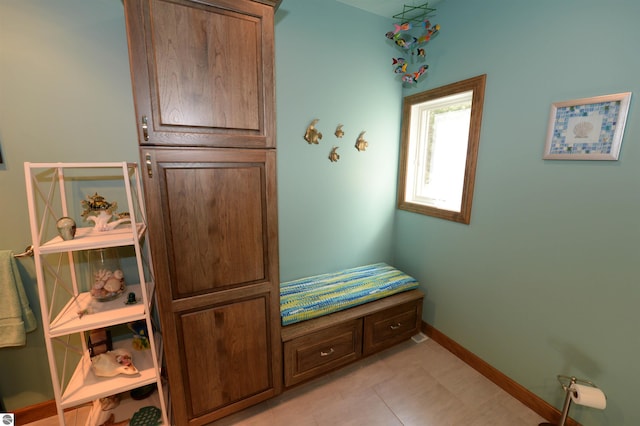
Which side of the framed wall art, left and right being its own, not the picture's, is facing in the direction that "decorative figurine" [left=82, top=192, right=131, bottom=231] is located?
front

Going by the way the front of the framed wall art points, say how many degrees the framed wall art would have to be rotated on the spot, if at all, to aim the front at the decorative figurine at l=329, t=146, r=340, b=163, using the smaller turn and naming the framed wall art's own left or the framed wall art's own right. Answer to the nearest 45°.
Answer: approximately 45° to the framed wall art's own right

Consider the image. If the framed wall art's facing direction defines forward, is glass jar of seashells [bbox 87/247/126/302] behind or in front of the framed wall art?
in front

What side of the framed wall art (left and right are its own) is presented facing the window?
right

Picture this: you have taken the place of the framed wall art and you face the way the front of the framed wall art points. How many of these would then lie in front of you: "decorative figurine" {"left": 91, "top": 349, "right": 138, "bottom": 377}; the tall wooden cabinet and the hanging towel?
3

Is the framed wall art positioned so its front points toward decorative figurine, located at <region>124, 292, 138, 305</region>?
yes

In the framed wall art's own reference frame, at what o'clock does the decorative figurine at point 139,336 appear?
The decorative figurine is roughly at 12 o'clock from the framed wall art.

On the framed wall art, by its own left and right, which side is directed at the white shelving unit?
front

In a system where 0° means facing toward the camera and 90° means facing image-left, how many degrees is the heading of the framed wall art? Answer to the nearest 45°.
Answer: approximately 45°

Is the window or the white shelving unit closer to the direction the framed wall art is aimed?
the white shelving unit

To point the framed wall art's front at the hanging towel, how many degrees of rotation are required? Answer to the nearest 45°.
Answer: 0° — it already faces it

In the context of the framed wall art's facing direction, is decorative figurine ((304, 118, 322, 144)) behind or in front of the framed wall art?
in front

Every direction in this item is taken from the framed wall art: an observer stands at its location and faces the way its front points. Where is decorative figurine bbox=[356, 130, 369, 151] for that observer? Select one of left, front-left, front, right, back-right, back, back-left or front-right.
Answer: front-right

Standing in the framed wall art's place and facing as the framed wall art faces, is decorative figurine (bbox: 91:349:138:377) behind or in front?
in front
